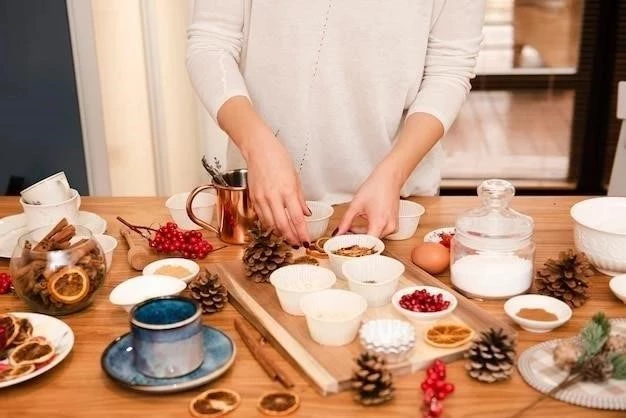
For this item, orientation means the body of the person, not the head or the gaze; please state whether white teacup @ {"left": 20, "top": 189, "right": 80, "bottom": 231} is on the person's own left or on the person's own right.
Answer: on the person's own right

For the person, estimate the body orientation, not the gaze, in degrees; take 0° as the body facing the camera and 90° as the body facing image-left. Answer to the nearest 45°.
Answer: approximately 0°

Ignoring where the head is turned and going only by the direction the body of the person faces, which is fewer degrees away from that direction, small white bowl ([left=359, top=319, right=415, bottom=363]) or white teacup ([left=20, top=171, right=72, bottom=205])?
the small white bowl

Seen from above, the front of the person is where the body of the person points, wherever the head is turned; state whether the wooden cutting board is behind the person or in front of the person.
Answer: in front

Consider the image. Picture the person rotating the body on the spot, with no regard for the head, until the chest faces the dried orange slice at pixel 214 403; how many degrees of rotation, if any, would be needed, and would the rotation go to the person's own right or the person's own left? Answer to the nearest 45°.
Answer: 0° — they already face it

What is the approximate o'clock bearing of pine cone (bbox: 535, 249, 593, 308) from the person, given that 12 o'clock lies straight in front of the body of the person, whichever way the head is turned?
The pine cone is roughly at 11 o'clock from the person.

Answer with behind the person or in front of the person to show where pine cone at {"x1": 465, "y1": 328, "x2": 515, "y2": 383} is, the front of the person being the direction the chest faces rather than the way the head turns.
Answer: in front

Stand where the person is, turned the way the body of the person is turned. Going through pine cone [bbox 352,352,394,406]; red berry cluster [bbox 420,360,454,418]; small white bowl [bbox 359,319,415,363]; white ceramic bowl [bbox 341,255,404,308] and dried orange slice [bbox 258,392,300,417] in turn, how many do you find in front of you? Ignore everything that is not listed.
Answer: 5

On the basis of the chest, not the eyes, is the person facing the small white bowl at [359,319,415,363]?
yes

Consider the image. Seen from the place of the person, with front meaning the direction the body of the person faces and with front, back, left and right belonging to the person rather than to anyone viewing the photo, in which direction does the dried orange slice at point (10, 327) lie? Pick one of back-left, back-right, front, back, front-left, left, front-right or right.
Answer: front-right

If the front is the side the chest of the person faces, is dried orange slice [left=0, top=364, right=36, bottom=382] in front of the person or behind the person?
in front

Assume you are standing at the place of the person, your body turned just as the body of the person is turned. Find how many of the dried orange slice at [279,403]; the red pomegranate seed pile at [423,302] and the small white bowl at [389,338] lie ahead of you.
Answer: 3

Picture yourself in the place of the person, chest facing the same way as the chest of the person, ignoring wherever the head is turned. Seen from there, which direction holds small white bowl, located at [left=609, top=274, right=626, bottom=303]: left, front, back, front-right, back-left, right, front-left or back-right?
front-left

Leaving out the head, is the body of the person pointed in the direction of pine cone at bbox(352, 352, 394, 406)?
yes

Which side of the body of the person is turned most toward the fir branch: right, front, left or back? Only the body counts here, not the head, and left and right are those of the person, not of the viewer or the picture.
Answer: front
